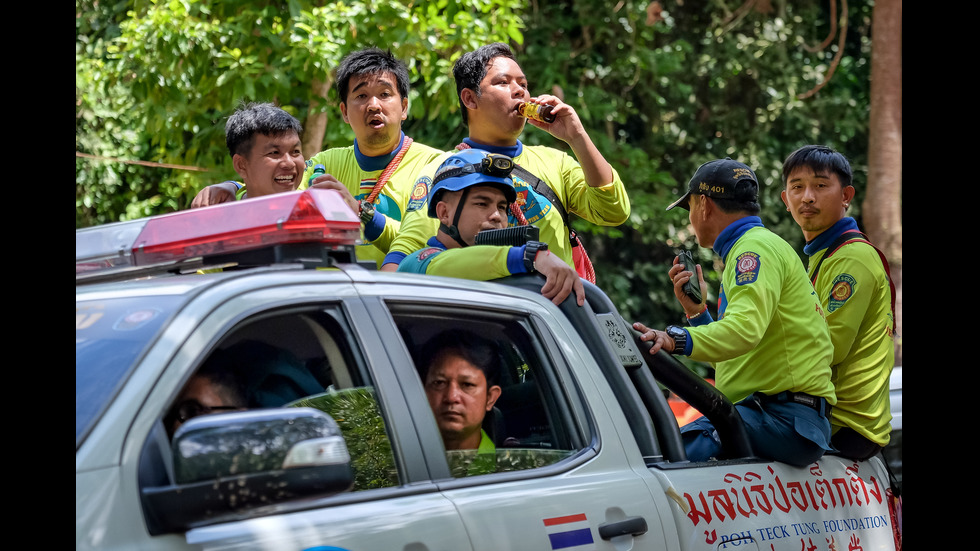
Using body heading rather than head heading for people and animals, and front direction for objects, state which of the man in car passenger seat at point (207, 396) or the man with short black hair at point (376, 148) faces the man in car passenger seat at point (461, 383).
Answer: the man with short black hair

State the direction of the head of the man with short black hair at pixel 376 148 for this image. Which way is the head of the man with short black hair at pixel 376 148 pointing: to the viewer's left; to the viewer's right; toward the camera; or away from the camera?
toward the camera

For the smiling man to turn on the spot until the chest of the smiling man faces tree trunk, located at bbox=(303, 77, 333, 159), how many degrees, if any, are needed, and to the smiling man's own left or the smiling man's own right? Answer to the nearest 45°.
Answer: approximately 135° to the smiling man's own left

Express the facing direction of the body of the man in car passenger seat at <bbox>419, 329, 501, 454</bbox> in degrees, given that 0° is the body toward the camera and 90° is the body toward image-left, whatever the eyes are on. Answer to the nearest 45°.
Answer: approximately 45°

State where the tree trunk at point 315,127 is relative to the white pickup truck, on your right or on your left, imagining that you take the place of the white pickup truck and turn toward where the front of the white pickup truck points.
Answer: on your right

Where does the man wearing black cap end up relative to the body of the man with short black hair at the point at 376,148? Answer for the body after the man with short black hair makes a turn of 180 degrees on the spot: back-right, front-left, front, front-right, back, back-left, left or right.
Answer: back-right

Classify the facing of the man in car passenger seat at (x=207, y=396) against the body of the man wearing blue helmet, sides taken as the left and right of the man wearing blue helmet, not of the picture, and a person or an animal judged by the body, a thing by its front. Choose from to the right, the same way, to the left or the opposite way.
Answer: to the right

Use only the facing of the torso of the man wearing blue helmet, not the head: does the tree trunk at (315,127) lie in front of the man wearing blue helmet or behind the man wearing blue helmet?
behind

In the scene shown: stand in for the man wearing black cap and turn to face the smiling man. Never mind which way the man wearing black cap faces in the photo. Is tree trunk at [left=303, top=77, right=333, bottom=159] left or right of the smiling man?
right

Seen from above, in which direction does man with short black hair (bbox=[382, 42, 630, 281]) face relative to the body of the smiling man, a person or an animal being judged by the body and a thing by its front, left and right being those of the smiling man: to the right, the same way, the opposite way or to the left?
the same way

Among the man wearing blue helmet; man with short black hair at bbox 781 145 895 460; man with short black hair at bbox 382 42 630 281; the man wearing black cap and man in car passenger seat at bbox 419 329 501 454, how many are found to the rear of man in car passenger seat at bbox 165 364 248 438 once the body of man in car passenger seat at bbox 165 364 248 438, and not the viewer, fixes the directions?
5

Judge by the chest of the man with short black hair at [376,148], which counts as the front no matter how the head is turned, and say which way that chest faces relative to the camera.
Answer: toward the camera

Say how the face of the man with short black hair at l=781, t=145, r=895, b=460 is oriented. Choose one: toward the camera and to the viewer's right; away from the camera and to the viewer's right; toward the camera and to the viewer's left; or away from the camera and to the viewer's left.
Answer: toward the camera and to the viewer's left

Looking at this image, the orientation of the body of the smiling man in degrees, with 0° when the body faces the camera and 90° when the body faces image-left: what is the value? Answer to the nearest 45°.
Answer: approximately 315°

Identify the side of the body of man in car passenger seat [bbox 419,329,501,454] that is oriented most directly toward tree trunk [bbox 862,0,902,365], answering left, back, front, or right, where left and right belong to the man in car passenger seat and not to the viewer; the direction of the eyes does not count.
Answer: back

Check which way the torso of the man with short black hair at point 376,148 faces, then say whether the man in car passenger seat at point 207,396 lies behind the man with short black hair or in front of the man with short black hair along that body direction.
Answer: in front

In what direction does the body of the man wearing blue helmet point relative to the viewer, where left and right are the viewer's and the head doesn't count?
facing the viewer and to the right of the viewer

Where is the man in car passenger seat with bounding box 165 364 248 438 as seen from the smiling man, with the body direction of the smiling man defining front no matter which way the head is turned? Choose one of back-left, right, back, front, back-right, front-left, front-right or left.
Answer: front-right
